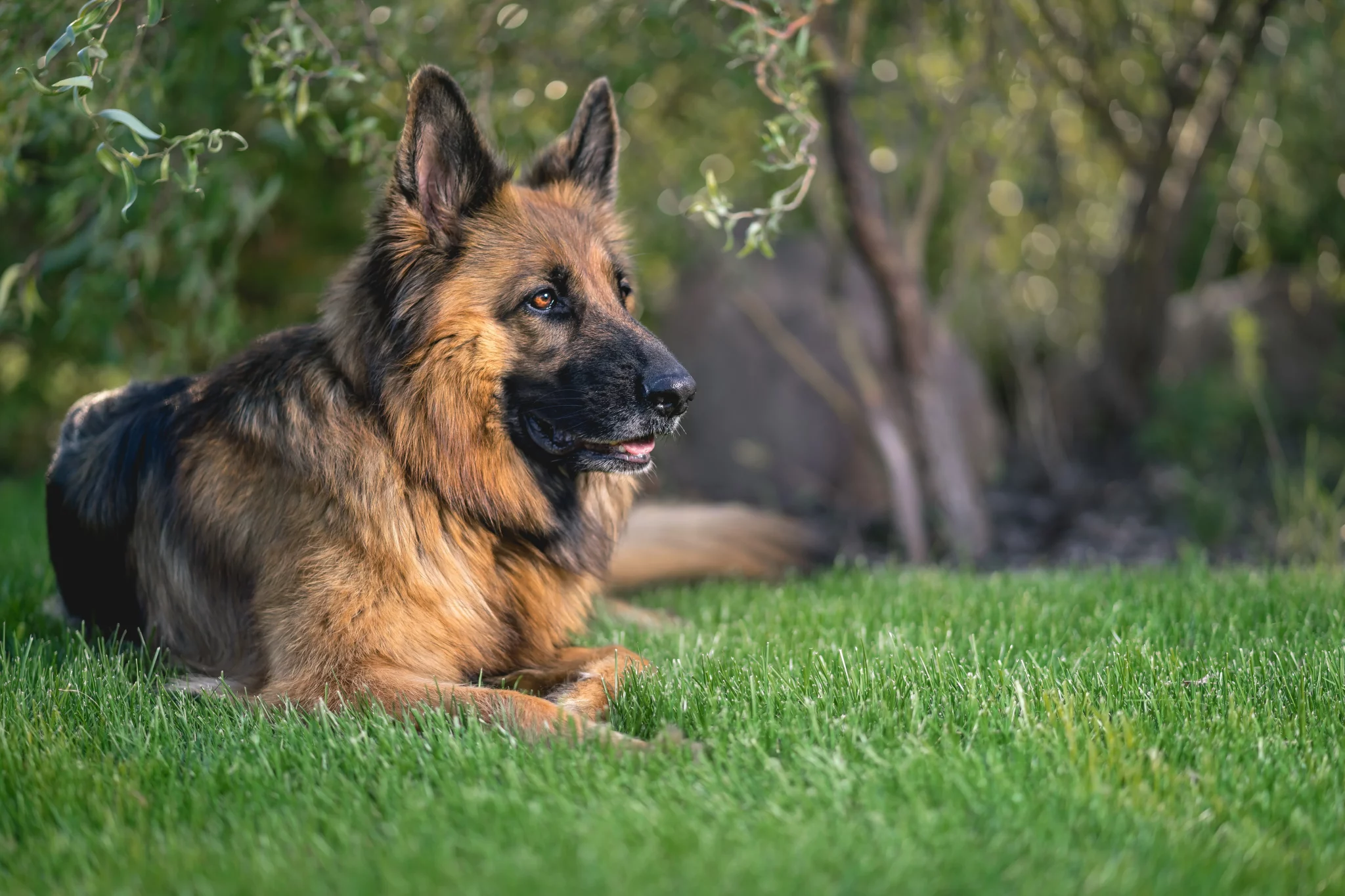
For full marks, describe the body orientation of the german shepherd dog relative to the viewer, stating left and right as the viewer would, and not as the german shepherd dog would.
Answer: facing the viewer and to the right of the viewer

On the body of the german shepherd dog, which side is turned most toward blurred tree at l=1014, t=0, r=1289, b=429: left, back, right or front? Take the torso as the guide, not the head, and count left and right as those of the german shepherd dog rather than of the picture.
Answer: left
